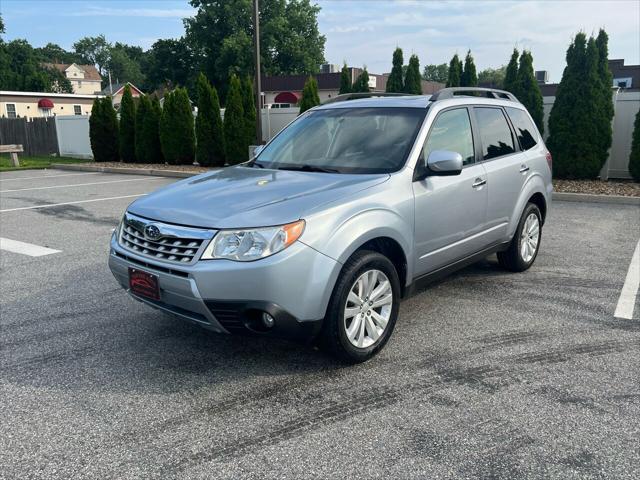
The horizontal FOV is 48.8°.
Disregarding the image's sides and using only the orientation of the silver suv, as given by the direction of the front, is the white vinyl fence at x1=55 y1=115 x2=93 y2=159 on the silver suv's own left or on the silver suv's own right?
on the silver suv's own right

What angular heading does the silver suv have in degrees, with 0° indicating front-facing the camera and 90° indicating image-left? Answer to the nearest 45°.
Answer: approximately 45°

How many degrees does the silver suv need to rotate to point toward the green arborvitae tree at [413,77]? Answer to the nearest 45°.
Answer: approximately 135° to its right

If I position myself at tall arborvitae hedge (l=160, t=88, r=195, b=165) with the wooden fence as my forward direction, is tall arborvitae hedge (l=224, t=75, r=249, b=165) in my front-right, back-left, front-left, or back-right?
back-right

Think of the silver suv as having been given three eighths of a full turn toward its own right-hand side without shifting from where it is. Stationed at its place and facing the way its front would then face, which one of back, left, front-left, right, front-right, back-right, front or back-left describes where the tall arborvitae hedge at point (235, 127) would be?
front

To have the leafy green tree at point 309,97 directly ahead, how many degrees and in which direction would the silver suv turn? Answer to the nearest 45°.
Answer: approximately 135° to its right

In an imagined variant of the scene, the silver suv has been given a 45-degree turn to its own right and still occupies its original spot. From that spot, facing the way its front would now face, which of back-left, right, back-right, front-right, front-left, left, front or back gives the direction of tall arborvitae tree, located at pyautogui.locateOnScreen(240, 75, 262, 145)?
right

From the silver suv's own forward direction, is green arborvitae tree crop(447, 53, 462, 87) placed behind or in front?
behind

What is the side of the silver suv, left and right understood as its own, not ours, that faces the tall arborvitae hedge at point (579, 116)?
back

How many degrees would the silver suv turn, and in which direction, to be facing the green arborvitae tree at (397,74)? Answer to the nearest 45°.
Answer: approximately 135° to its right

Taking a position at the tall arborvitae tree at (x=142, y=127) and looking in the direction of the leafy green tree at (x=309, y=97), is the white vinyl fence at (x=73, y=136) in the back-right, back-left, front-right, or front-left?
back-left
